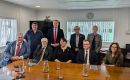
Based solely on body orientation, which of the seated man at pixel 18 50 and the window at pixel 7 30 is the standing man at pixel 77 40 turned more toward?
the seated man

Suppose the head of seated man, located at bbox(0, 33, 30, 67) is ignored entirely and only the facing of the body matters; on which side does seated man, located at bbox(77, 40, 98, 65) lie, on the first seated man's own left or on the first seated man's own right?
on the first seated man's own left

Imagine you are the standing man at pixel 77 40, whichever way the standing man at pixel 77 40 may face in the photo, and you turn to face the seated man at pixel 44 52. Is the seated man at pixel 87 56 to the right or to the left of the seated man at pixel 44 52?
left

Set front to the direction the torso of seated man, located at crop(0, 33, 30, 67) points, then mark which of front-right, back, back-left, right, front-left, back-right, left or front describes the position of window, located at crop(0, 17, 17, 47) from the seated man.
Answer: back

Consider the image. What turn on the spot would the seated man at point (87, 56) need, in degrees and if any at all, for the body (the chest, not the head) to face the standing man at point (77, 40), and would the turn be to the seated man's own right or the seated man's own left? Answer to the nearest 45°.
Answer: approximately 180°

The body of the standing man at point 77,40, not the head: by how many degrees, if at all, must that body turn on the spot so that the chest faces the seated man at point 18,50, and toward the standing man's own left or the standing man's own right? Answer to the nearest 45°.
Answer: approximately 45° to the standing man's own right
